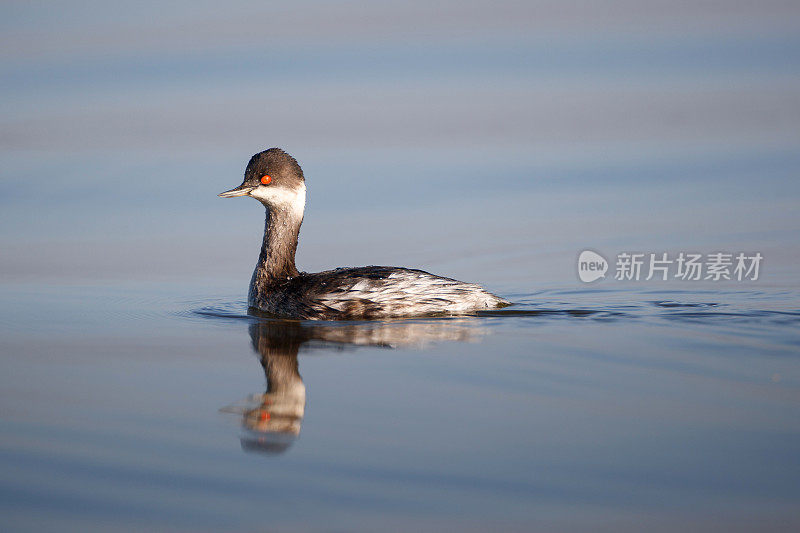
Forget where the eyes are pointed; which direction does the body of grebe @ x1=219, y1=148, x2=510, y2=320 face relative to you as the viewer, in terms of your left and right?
facing to the left of the viewer
